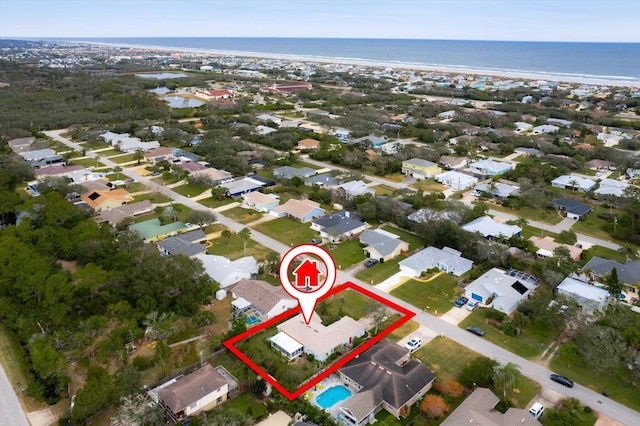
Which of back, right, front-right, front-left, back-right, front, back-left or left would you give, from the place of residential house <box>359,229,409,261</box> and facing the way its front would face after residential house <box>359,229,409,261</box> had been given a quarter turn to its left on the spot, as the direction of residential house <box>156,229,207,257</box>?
back-right

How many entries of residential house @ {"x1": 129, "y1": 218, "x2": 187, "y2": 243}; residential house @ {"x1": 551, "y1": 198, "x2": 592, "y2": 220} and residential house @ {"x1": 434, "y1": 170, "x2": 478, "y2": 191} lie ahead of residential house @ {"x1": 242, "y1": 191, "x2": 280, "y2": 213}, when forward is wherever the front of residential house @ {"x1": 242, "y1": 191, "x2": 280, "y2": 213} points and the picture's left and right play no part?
1

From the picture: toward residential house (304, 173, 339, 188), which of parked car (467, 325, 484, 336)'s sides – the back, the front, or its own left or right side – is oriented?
front

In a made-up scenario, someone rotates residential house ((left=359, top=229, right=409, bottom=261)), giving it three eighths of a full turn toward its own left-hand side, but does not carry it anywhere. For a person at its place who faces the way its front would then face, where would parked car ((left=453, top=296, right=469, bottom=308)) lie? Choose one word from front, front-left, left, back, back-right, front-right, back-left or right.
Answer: front-right

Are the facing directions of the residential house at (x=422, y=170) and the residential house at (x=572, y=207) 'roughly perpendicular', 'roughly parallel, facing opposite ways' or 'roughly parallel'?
roughly parallel

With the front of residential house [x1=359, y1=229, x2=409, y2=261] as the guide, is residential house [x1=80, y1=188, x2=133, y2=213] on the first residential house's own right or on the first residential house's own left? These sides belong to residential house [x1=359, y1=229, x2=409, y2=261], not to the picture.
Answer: on the first residential house's own right

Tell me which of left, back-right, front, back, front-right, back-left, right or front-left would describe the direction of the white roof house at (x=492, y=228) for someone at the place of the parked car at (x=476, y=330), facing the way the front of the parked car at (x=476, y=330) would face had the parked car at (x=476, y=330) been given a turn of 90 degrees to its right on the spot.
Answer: front-left

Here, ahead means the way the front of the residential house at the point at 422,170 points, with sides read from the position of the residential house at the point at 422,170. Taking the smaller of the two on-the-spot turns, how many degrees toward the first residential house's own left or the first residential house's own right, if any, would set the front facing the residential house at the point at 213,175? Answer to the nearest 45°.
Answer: approximately 45° to the first residential house's own right

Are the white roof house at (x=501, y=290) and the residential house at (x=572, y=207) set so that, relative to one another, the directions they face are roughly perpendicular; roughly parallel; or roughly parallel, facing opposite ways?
roughly parallel

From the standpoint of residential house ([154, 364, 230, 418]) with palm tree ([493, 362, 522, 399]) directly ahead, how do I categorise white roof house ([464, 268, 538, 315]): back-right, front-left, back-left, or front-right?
front-left

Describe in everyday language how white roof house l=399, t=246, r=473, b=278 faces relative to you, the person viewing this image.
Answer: facing the viewer and to the left of the viewer

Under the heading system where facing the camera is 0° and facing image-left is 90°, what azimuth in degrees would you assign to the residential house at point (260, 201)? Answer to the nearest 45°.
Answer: approximately 45°
